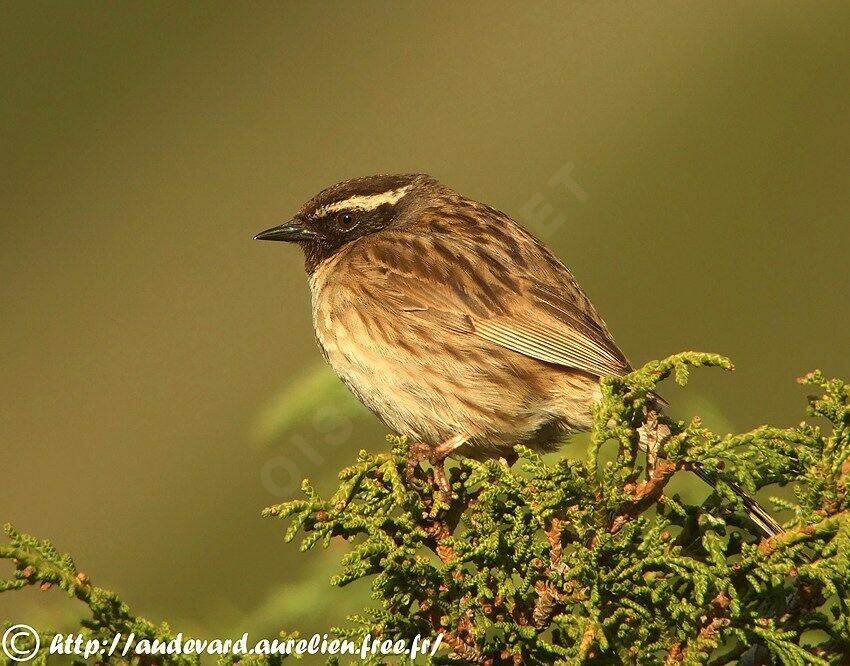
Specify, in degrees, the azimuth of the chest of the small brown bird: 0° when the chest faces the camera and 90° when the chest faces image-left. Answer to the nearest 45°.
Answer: approximately 90°
